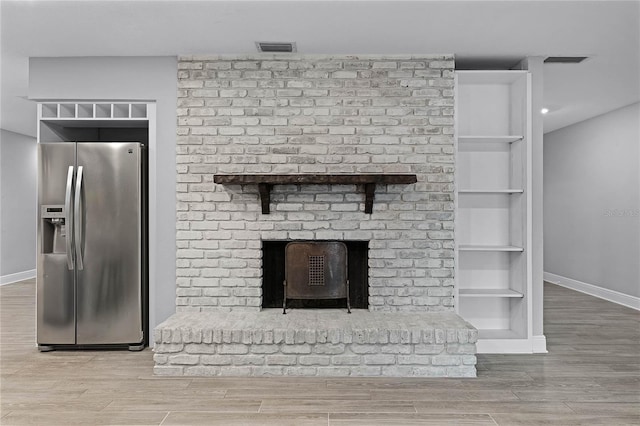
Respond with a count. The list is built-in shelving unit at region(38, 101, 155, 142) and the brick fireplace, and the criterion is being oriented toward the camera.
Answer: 2

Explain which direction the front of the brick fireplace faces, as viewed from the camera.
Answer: facing the viewer

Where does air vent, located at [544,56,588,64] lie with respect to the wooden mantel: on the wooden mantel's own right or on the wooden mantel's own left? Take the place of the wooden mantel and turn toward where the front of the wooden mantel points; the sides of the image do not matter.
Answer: on the wooden mantel's own left

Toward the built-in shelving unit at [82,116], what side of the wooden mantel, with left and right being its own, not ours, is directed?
right

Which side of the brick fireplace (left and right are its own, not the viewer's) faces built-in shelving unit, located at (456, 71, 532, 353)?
left

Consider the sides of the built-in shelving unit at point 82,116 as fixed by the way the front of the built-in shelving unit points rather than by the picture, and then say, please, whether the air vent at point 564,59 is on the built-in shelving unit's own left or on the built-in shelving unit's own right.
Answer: on the built-in shelving unit's own left

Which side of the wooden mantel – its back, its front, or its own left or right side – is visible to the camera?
front

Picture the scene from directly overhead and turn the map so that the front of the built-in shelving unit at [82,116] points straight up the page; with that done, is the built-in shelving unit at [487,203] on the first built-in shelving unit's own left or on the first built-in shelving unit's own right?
on the first built-in shelving unit's own left
